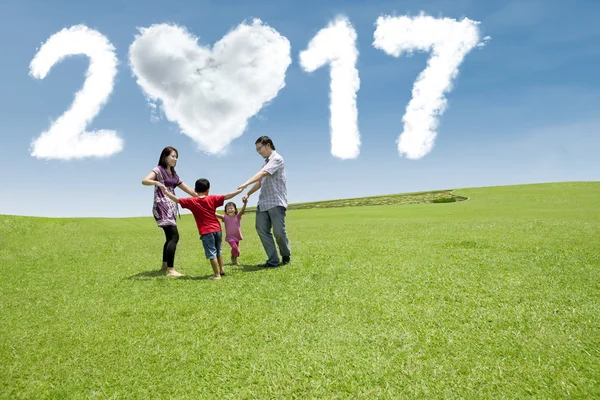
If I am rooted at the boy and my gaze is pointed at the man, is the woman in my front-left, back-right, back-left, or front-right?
back-left

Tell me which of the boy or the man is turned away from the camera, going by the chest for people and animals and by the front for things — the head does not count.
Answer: the boy

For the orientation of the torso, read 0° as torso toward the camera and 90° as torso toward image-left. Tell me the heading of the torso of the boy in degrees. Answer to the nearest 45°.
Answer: approximately 180°

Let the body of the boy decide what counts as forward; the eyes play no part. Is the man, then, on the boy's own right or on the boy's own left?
on the boy's own right

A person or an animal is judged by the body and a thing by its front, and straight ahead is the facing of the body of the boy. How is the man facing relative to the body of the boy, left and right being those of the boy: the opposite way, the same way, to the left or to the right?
to the left

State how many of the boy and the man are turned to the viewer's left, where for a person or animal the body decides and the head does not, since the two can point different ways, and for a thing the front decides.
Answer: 1

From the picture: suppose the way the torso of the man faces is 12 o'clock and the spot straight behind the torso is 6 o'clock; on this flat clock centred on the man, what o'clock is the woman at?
The woman is roughly at 12 o'clock from the man.

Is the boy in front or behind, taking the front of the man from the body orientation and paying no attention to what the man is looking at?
in front

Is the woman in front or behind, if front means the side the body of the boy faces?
in front

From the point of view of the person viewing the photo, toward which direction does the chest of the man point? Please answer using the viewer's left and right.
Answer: facing to the left of the viewer
